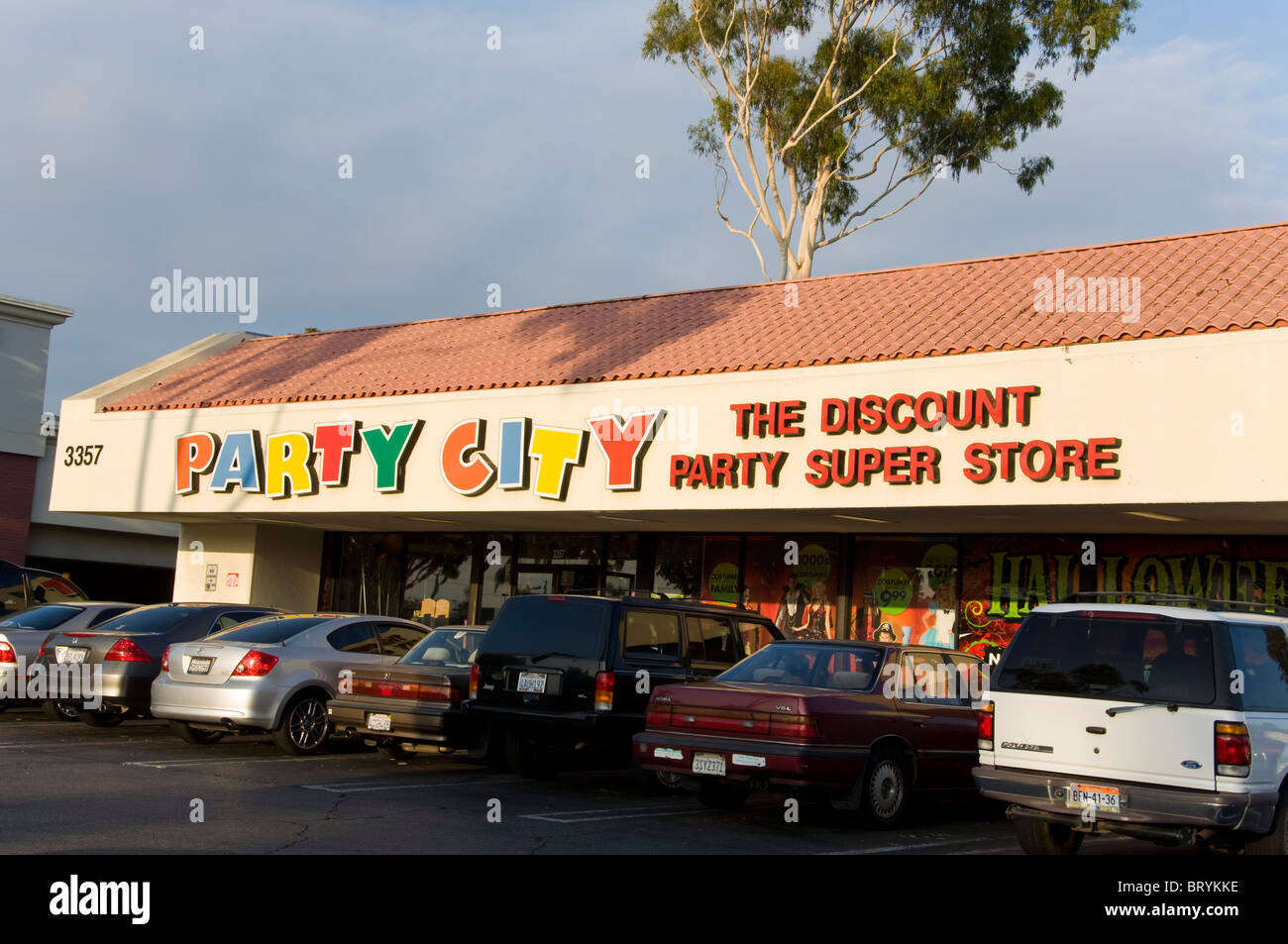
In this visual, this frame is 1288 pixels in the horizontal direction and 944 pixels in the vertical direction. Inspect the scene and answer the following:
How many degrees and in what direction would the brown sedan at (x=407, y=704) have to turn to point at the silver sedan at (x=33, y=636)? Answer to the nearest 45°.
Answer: approximately 90° to its left

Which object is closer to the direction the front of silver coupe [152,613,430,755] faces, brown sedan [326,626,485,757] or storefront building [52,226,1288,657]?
the storefront building

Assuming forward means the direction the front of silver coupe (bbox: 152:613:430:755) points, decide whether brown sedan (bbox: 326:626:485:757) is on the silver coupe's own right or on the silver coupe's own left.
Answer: on the silver coupe's own right

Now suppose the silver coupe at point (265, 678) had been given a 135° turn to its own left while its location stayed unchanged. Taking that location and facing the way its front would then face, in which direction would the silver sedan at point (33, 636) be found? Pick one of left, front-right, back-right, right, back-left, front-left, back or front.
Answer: front-right

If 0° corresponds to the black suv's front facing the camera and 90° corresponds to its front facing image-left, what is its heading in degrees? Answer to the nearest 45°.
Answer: approximately 225°

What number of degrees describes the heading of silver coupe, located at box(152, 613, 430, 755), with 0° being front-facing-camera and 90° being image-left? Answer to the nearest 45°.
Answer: approximately 225°

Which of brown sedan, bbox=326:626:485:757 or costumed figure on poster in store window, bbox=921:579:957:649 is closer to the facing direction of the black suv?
the costumed figure on poster in store window

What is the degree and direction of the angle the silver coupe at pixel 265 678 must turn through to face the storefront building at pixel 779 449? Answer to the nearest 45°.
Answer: approximately 45° to its right

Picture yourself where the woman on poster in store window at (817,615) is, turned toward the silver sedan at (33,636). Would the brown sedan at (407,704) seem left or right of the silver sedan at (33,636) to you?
left

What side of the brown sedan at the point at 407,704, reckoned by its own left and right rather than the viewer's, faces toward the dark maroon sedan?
right

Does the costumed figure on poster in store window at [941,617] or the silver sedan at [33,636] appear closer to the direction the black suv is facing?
the costumed figure on poster in store window

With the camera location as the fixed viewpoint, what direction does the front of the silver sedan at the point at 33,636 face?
facing away from the viewer and to the right of the viewer

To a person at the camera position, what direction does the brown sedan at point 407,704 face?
facing away from the viewer and to the right of the viewer
